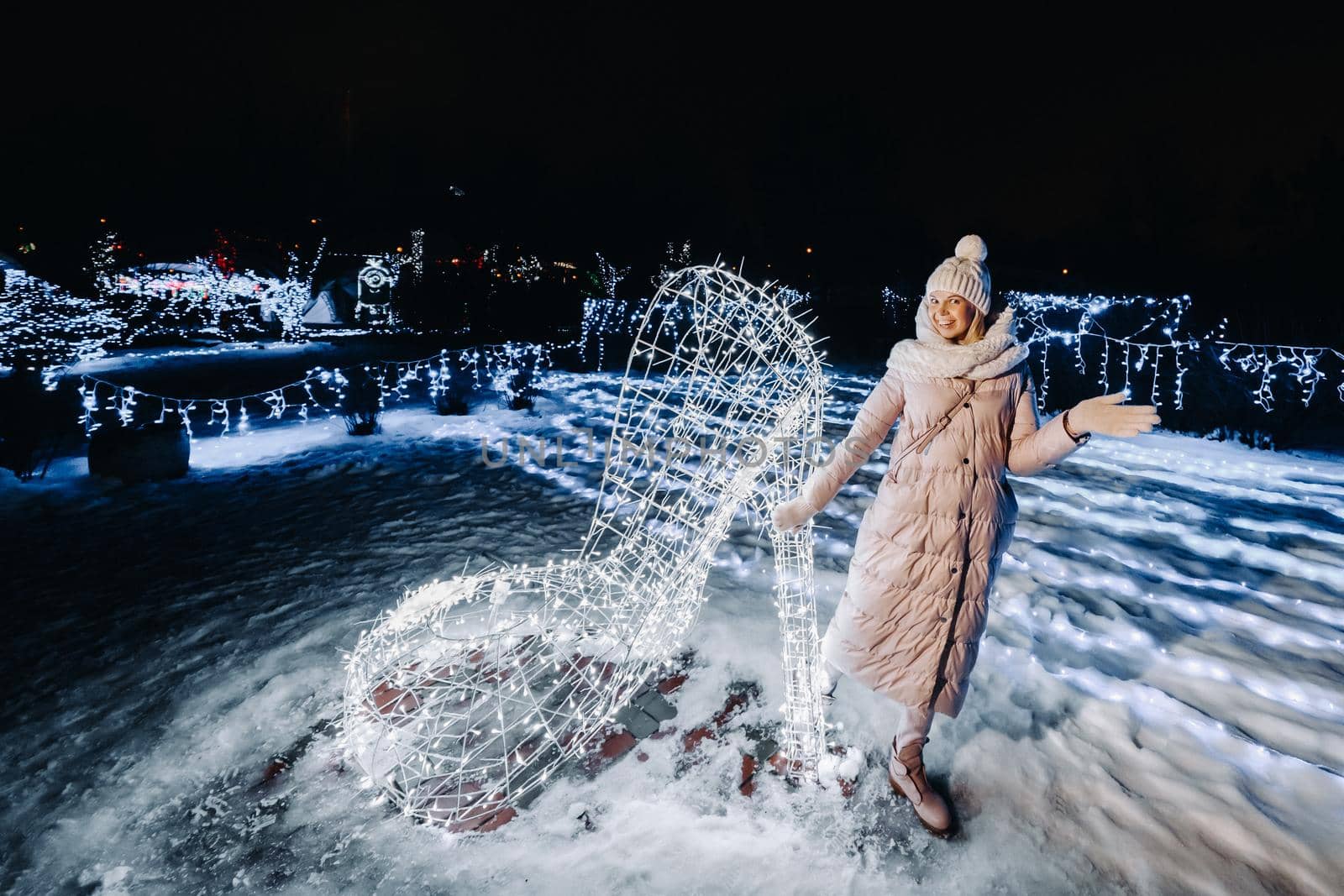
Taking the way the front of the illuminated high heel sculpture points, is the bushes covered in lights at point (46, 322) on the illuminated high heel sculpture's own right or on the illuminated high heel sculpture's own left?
on the illuminated high heel sculpture's own right

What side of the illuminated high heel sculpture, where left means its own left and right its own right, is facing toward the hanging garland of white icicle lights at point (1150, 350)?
back

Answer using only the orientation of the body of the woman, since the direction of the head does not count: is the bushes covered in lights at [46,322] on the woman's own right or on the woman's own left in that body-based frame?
on the woman's own right

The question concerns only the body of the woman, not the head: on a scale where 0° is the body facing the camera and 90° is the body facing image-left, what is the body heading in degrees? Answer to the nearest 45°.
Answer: approximately 0°

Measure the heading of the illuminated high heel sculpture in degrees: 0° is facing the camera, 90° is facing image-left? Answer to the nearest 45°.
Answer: approximately 45°

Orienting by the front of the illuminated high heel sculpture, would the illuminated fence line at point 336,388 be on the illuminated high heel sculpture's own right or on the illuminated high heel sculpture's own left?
on the illuminated high heel sculpture's own right
